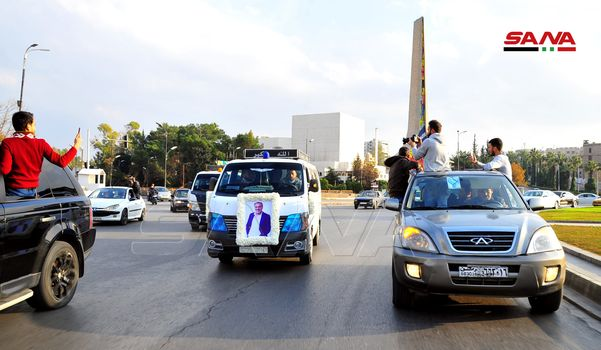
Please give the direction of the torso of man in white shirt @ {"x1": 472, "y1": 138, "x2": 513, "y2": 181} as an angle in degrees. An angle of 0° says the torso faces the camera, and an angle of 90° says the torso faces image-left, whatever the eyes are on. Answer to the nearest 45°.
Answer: approximately 90°

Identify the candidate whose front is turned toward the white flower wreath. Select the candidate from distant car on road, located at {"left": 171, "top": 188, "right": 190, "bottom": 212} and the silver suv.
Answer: the distant car on road

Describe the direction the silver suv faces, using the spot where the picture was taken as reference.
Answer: facing the viewer

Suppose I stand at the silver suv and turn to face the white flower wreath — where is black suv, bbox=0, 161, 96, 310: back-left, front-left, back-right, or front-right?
front-left

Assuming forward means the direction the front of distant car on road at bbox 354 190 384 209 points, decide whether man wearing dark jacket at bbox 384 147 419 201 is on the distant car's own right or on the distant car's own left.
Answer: on the distant car's own left

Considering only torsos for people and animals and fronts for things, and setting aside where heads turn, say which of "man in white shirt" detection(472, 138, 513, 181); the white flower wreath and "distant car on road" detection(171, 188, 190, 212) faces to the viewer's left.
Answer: the man in white shirt

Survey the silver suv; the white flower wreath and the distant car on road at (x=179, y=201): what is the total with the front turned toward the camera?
3

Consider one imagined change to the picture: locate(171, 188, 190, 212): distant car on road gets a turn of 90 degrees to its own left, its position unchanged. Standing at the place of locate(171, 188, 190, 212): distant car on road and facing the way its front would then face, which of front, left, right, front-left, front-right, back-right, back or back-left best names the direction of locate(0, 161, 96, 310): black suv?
right

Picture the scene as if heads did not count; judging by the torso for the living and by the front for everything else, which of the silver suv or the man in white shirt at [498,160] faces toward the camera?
the silver suv

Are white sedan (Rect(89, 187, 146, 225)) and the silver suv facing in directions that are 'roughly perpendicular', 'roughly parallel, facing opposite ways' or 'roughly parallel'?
roughly parallel

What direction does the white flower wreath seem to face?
toward the camera

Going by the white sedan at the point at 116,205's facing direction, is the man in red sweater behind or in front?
in front
